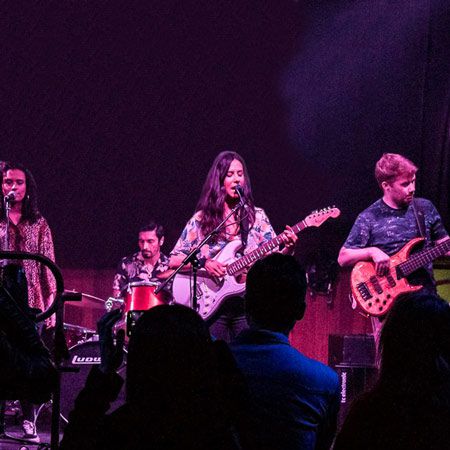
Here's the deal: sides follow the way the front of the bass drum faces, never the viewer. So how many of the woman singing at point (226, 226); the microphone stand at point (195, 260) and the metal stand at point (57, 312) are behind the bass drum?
0

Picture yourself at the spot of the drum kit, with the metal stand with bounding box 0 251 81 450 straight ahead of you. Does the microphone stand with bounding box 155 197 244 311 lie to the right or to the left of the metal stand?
left

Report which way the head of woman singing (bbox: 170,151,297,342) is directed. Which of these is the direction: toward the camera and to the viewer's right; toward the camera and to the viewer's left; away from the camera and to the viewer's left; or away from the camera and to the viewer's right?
toward the camera and to the viewer's right

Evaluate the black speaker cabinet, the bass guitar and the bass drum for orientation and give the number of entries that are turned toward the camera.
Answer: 3

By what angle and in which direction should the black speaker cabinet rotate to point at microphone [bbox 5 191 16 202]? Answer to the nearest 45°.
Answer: approximately 90° to its right

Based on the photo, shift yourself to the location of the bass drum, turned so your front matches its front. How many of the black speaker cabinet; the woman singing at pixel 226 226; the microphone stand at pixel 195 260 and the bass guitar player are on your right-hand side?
0

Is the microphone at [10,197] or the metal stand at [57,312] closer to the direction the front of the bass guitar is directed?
the metal stand

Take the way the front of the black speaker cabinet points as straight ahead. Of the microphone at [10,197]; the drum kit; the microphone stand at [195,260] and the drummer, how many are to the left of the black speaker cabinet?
0

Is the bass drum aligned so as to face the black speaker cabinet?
no

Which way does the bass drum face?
toward the camera

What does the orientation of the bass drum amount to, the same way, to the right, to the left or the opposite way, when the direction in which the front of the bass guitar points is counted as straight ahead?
the same way

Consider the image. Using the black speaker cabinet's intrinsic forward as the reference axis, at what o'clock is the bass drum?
The bass drum is roughly at 3 o'clock from the black speaker cabinet.

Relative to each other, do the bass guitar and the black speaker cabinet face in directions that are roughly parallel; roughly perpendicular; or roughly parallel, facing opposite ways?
roughly parallel

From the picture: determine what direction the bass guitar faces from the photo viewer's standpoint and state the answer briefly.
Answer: facing the viewer

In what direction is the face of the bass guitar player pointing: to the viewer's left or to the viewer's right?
to the viewer's right

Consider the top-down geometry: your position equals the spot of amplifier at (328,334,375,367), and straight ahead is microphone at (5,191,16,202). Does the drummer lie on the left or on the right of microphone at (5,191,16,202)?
right
